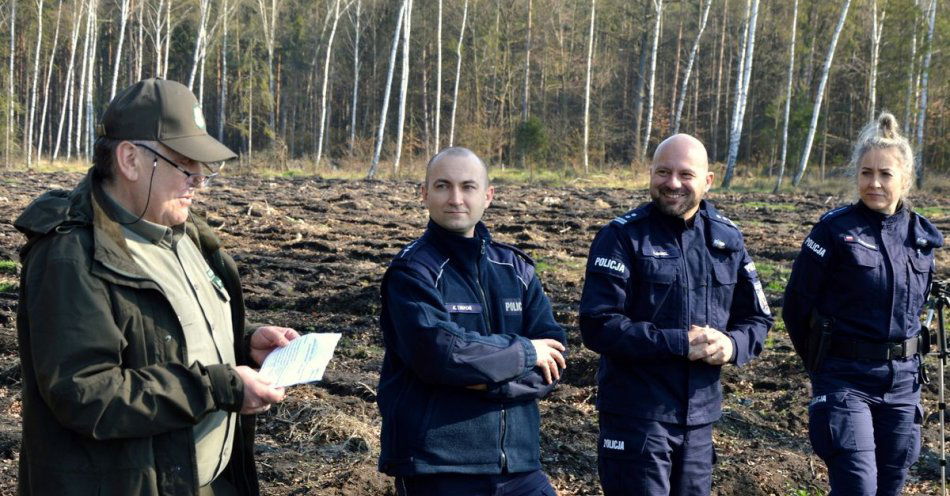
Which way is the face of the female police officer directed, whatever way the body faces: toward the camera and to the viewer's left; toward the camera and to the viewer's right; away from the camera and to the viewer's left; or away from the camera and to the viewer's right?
toward the camera and to the viewer's left

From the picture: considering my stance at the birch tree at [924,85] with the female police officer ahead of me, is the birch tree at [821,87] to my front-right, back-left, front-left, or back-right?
front-right

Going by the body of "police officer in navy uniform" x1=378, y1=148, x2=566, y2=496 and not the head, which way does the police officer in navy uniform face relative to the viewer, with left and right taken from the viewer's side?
facing the viewer and to the right of the viewer

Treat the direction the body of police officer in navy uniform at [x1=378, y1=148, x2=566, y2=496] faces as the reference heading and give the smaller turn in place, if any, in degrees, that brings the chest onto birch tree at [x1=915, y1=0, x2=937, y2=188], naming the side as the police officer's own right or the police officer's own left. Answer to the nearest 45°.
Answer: approximately 90° to the police officer's own left

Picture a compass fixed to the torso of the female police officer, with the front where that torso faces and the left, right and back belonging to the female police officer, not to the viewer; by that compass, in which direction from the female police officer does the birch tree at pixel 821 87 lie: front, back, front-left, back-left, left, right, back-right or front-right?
back-left

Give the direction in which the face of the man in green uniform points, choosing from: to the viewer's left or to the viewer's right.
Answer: to the viewer's right

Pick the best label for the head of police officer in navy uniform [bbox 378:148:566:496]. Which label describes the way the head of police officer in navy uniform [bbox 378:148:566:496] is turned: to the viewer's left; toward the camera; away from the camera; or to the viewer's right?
toward the camera

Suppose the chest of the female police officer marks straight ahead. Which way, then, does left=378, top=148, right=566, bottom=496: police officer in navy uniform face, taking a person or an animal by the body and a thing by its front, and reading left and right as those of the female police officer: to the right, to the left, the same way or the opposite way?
the same way

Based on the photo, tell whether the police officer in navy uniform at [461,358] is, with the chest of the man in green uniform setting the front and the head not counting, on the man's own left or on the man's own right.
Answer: on the man's own left

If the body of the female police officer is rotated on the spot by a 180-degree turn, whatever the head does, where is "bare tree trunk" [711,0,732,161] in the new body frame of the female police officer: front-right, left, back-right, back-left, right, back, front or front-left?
front-right

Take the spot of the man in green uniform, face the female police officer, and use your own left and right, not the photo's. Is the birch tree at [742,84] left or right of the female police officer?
left

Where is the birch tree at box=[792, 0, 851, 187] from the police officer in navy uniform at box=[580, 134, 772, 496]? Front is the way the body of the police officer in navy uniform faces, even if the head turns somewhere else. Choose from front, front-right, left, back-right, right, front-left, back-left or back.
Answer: back-left

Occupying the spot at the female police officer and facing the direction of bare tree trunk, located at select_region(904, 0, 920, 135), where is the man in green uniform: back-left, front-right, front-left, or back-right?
back-left

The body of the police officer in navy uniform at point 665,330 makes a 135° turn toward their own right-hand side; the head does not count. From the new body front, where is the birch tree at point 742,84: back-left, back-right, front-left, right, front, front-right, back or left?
right

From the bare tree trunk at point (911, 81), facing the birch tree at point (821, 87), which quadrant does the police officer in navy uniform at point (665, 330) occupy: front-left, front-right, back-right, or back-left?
front-left

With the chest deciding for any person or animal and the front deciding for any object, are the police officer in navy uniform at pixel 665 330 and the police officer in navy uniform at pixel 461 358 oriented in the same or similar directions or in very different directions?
same or similar directions

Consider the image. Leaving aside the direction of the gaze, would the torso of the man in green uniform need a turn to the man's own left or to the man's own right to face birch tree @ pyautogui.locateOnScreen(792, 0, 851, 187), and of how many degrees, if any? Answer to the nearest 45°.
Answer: approximately 90° to the man's own left

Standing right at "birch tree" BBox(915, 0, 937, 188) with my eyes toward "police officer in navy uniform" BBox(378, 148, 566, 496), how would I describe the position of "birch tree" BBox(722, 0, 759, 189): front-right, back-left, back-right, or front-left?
front-right
